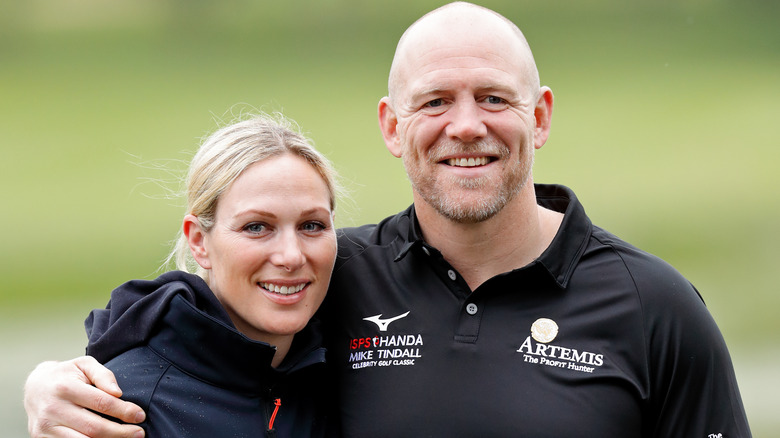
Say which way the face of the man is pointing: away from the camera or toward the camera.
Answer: toward the camera

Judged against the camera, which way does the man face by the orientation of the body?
toward the camera

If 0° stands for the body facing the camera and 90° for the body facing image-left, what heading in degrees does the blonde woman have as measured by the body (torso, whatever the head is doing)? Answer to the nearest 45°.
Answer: approximately 315°

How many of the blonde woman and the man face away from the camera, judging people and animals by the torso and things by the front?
0

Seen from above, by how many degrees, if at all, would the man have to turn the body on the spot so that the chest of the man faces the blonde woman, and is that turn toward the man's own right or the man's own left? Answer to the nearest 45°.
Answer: approximately 90° to the man's own right

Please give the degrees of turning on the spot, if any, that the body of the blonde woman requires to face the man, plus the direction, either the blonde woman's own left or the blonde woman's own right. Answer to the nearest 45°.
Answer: approximately 45° to the blonde woman's own left
